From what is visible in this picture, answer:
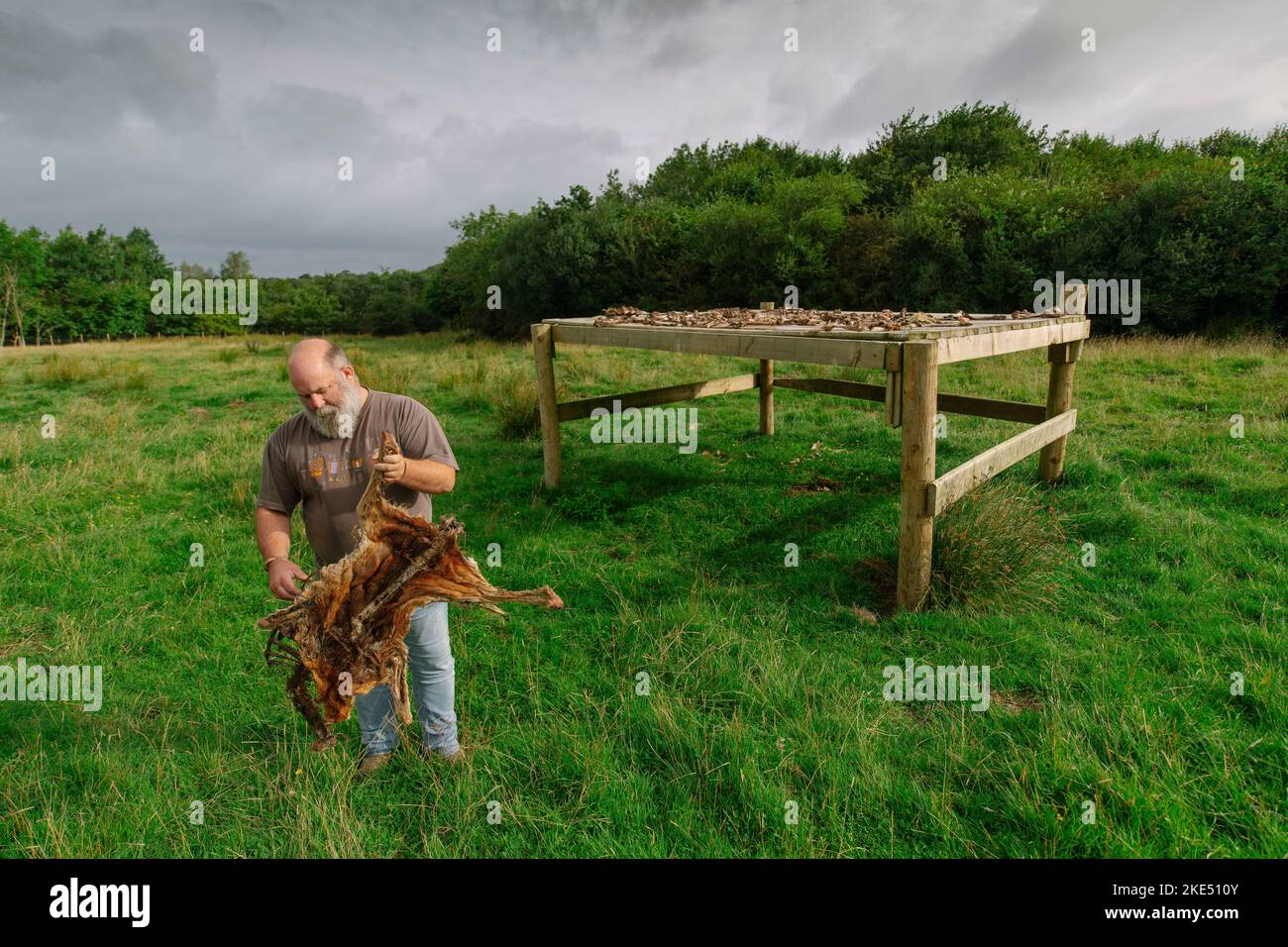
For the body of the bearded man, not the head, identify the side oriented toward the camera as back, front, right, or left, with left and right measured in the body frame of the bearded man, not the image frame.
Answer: front

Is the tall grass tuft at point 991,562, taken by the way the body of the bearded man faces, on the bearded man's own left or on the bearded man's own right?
on the bearded man's own left

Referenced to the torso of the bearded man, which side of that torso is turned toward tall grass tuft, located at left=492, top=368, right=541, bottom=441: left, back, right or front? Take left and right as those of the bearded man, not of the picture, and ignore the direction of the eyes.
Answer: back
